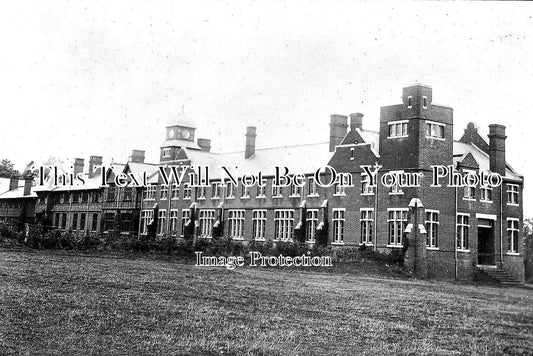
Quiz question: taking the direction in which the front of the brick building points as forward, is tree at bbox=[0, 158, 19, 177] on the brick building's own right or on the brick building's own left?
on the brick building's own right

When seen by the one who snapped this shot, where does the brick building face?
facing the viewer and to the left of the viewer
